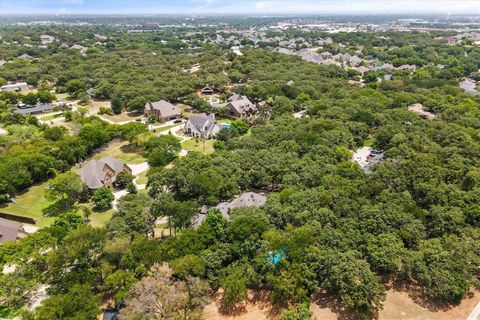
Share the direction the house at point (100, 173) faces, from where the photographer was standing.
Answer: facing the viewer and to the right of the viewer

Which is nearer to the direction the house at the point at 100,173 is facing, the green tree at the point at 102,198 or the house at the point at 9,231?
the green tree

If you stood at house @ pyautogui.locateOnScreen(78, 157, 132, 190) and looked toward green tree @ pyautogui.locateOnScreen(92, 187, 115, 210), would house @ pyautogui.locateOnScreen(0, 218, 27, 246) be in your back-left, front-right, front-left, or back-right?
front-right

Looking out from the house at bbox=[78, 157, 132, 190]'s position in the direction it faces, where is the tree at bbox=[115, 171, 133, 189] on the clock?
The tree is roughly at 11 o'clock from the house.

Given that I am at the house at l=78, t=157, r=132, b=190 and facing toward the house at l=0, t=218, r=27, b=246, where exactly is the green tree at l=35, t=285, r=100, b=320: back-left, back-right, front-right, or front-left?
front-left

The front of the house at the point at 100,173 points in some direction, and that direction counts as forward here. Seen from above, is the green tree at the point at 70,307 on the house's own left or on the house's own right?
on the house's own right

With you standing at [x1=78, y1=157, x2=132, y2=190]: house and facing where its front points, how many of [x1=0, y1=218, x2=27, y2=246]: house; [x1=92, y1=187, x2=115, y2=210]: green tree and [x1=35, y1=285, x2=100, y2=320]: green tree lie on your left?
0

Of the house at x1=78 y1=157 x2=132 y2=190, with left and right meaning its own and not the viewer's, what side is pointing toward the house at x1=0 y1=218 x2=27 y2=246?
right

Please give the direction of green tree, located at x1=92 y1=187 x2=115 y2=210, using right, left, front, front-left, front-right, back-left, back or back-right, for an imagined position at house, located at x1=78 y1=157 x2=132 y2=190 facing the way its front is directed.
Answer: front-right
